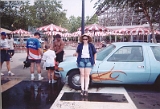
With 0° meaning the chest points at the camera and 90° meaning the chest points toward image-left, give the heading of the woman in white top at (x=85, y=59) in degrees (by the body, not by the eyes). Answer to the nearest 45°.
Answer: approximately 0°

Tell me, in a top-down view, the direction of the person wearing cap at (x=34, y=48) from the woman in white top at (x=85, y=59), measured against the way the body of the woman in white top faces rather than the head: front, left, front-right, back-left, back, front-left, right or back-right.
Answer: back-right

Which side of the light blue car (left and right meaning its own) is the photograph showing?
left

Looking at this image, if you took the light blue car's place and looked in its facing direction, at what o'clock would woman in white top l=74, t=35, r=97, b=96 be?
The woman in white top is roughly at 11 o'clock from the light blue car.

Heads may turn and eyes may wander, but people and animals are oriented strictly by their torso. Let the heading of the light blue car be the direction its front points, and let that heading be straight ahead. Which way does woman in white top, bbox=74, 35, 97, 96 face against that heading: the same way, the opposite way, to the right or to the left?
to the left
